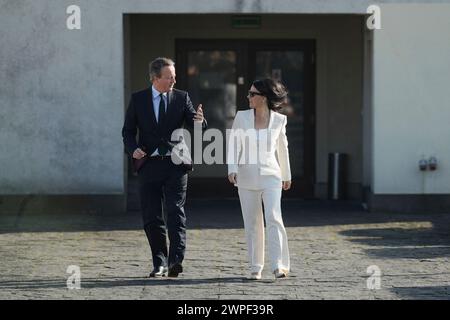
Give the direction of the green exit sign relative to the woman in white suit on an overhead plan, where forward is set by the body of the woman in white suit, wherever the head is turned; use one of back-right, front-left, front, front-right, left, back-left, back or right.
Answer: back

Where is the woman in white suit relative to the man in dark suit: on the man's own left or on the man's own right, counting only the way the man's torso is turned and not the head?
on the man's own left

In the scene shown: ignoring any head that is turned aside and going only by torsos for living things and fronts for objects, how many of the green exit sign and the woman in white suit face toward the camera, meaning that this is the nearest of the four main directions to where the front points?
2

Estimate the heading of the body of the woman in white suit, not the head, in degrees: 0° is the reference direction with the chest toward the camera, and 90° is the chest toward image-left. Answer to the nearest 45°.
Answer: approximately 0°

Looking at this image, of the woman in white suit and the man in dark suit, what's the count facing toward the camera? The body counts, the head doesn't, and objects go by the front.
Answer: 2

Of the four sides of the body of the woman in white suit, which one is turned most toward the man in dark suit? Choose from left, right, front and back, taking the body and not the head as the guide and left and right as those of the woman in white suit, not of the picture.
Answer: right

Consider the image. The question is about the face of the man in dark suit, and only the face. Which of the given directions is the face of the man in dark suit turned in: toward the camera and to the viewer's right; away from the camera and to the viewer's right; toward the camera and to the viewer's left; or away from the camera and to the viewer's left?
toward the camera and to the viewer's right

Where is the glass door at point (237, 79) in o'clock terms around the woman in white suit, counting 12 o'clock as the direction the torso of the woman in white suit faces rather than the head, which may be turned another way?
The glass door is roughly at 6 o'clock from the woman in white suit.
